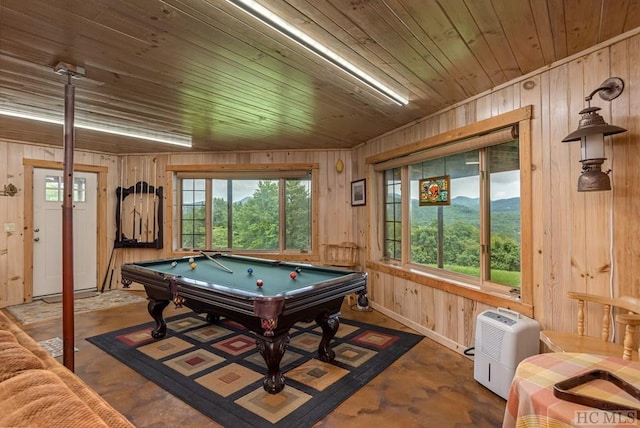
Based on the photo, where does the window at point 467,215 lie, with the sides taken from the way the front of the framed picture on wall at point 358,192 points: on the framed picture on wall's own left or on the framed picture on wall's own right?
on the framed picture on wall's own left

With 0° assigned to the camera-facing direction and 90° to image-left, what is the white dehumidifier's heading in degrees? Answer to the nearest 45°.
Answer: approximately 45°

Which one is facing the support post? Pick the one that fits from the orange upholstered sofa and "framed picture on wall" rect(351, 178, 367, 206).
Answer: the framed picture on wall

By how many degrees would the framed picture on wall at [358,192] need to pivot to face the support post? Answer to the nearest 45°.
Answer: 0° — it already faces it

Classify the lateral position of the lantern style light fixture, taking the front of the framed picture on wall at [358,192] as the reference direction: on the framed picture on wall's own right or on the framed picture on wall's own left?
on the framed picture on wall's own left
